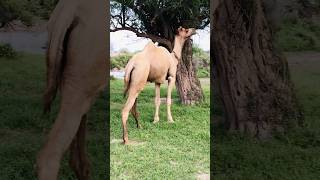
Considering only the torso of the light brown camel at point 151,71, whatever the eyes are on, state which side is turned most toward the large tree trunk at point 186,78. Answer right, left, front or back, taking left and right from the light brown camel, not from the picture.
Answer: front

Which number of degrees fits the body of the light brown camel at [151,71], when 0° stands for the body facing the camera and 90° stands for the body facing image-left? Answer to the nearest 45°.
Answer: approximately 225°
